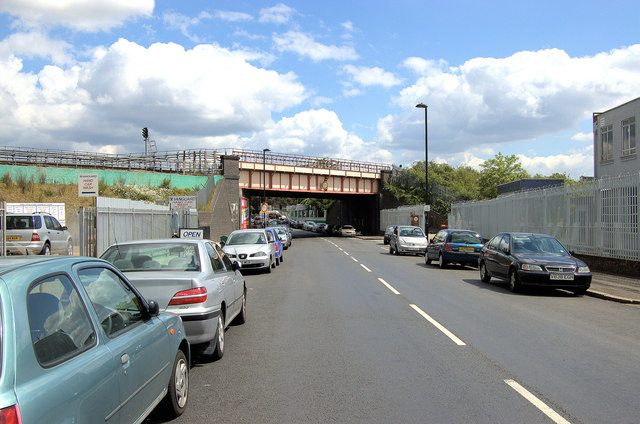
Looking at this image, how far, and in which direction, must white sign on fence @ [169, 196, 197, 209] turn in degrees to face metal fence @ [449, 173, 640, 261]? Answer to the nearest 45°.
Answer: approximately 45° to its left

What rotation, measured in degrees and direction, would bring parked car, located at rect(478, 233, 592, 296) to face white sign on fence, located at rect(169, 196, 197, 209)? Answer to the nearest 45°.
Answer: approximately 135° to its right

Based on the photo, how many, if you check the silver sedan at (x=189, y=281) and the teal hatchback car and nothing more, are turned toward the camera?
0

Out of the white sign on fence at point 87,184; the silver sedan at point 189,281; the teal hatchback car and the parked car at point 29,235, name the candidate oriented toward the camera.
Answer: the white sign on fence

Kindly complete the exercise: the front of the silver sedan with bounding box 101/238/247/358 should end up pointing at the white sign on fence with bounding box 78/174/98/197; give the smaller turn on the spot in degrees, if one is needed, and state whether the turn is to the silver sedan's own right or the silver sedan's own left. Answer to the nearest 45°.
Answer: approximately 45° to the silver sedan's own left

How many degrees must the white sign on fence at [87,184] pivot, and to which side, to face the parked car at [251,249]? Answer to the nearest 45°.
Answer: approximately 90° to its left

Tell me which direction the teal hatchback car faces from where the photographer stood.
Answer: facing away from the viewer and to the right of the viewer

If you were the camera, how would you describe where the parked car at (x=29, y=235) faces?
facing away from the viewer and to the right of the viewer
